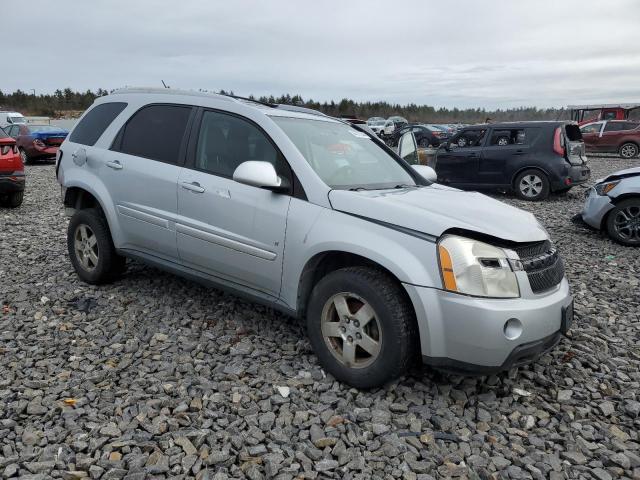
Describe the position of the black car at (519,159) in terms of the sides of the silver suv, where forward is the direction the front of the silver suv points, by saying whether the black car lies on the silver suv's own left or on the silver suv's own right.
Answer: on the silver suv's own left

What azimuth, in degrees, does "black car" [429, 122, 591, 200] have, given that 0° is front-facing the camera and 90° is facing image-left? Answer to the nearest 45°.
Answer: approximately 135°

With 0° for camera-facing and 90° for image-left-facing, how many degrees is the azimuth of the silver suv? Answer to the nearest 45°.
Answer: approximately 315°

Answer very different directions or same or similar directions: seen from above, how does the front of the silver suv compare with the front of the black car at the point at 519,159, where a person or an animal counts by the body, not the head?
very different directions

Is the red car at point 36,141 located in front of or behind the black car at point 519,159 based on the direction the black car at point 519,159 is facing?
in front

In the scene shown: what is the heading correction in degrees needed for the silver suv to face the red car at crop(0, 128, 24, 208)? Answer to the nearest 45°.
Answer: approximately 180°
